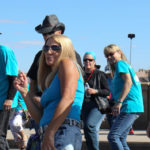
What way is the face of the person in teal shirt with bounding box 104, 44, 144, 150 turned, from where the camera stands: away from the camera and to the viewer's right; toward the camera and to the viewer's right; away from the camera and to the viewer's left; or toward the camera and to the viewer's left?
toward the camera and to the viewer's left

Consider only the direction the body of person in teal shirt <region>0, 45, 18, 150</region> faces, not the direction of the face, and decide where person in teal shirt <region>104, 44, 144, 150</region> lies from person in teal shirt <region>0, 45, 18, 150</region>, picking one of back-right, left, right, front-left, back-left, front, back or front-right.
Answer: back-left

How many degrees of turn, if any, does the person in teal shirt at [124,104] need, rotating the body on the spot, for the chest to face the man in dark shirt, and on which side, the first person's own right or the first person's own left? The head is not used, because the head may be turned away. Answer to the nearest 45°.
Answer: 0° — they already face them

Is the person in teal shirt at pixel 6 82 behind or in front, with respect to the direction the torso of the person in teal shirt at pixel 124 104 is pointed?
in front

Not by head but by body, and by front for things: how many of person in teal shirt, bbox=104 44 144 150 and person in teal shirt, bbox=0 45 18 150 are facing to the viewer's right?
0

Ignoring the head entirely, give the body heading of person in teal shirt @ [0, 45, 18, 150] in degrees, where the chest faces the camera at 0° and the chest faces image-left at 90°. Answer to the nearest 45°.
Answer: approximately 45°

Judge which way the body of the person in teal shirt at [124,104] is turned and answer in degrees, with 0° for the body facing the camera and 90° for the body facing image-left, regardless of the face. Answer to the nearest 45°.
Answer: approximately 90°
